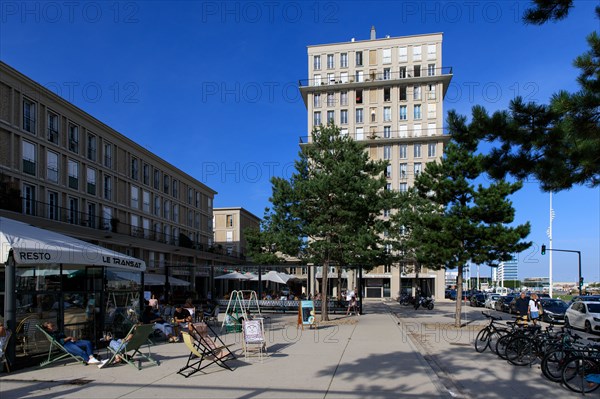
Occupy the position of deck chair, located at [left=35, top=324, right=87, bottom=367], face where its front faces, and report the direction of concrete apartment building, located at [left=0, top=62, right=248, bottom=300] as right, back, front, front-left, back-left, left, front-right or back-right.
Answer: left

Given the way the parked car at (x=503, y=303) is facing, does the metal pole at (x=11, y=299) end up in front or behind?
in front

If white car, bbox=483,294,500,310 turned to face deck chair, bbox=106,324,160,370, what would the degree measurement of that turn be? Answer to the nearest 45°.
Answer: approximately 45° to its left

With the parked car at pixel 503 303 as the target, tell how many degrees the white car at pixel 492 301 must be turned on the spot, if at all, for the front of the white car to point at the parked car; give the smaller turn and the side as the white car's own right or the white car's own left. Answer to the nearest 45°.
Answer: approximately 45° to the white car's own left

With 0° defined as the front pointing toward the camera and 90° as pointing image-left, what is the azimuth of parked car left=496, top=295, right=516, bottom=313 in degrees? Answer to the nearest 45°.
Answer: approximately 45°

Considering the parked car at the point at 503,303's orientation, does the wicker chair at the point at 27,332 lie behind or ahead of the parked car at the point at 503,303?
ahead

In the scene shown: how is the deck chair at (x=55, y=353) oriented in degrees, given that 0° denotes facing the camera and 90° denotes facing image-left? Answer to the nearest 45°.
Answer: approximately 270°

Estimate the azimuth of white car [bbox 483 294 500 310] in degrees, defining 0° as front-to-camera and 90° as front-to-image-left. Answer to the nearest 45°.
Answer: approximately 45°
